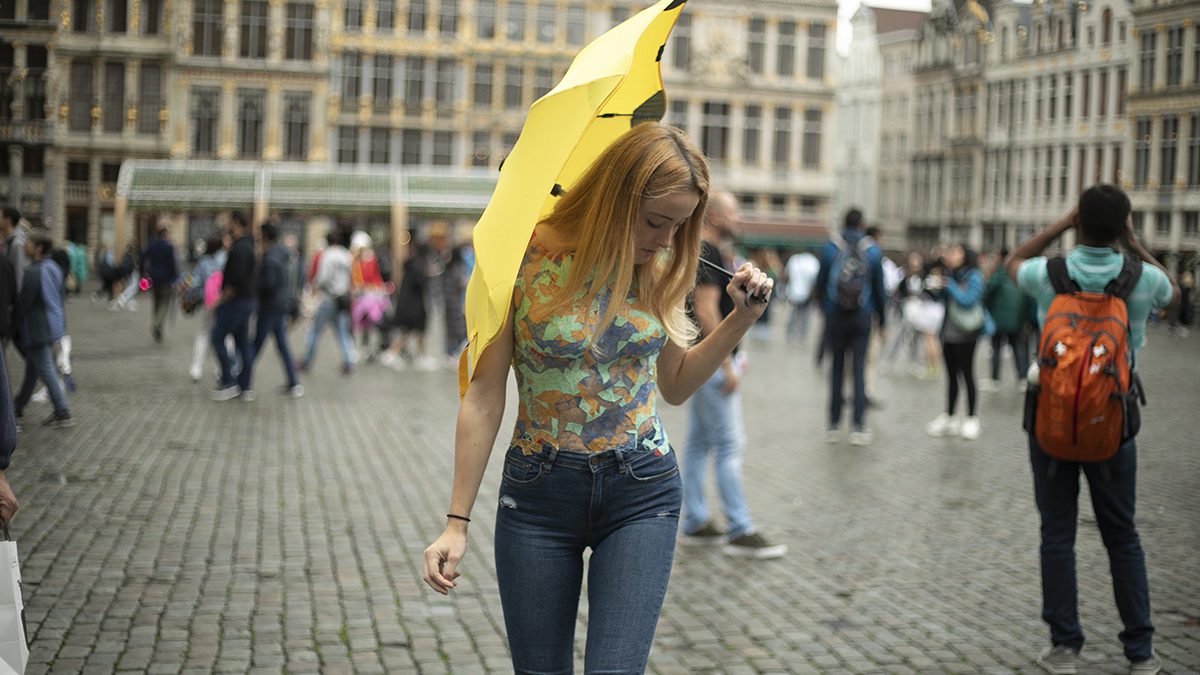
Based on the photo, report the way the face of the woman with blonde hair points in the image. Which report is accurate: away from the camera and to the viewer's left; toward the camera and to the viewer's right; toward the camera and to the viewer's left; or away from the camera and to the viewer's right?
toward the camera and to the viewer's right

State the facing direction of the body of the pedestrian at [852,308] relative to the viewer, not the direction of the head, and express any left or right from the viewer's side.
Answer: facing away from the viewer

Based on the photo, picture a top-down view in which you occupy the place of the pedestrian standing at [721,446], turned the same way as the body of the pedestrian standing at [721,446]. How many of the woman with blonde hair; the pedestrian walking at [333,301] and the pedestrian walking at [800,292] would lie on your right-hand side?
1

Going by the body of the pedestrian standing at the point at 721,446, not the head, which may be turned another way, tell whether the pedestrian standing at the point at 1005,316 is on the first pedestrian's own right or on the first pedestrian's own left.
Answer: on the first pedestrian's own left

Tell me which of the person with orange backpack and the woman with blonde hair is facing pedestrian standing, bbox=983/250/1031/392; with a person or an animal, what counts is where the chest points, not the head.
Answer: the person with orange backpack

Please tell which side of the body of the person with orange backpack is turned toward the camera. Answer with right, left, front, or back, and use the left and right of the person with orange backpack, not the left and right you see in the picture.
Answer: back

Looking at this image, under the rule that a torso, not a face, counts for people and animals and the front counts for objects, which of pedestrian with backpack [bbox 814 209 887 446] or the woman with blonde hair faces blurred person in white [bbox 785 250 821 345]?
pedestrian with backpack [bbox 814 209 887 446]

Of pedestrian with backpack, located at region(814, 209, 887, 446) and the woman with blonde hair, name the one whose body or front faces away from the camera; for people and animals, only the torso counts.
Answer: the pedestrian with backpack

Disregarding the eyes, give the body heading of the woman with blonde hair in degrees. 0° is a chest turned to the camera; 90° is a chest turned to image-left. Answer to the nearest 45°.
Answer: approximately 0°

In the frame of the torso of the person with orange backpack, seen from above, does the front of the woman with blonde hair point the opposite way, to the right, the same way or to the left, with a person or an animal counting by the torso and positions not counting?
the opposite way

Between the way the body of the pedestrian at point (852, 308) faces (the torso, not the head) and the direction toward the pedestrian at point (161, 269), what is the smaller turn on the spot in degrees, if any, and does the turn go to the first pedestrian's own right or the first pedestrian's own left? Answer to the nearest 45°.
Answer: approximately 45° to the first pedestrian's own left

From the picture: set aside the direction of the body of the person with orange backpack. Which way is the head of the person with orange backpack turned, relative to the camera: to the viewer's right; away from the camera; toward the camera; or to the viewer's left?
away from the camera
